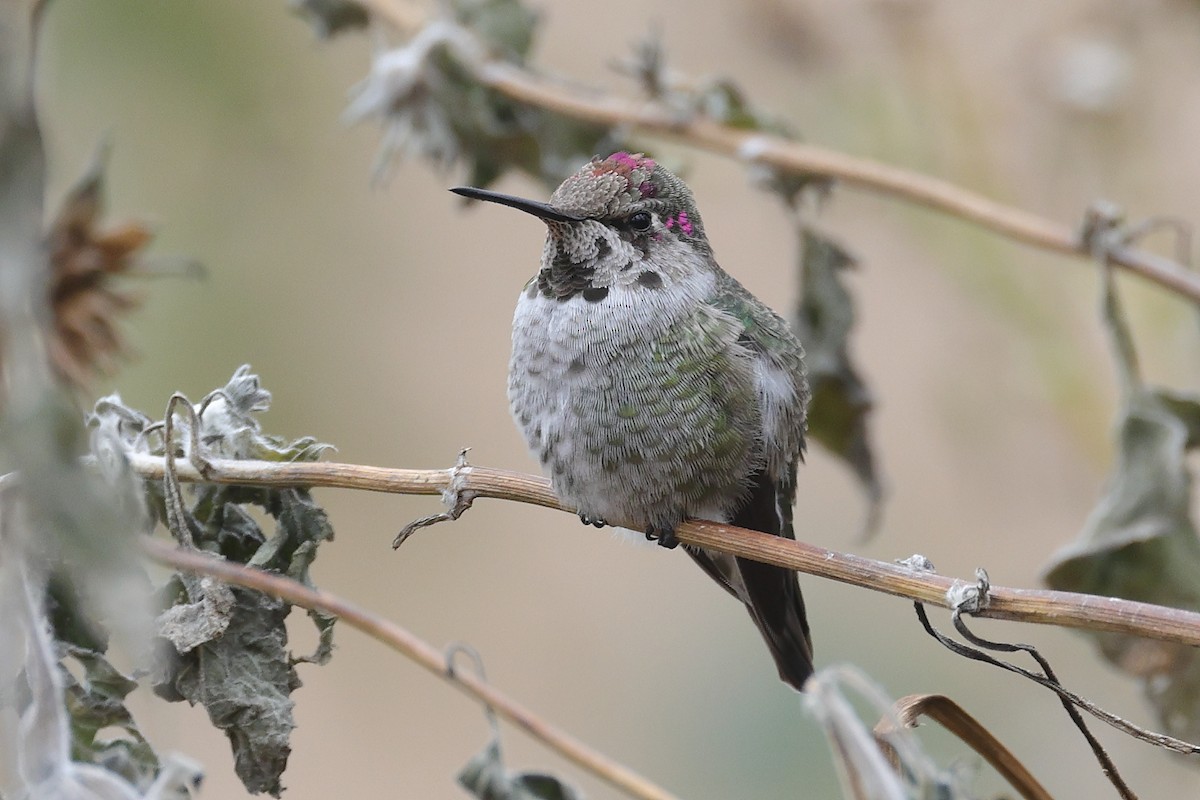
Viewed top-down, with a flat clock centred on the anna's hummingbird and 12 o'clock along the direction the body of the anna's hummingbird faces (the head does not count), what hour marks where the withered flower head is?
The withered flower head is roughly at 2 o'clock from the anna's hummingbird.

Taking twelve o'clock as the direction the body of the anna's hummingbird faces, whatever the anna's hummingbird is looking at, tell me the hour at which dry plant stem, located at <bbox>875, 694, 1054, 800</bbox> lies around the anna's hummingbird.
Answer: The dry plant stem is roughly at 9 o'clock from the anna's hummingbird.

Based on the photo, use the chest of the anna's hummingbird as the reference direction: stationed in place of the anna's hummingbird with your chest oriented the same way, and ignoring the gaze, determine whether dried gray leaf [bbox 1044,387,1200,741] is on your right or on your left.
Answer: on your left

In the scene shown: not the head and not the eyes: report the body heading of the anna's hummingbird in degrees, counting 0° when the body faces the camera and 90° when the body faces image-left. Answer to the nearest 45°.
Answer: approximately 45°
